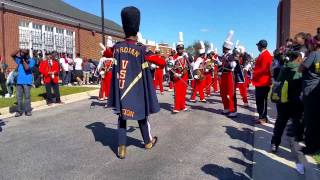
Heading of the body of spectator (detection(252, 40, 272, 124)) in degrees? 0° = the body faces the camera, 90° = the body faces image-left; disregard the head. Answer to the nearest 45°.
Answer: approximately 90°

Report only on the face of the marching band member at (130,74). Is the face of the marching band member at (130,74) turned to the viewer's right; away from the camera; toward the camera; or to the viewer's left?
away from the camera

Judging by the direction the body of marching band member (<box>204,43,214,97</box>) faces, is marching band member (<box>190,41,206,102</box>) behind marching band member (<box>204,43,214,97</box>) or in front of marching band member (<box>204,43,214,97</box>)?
in front

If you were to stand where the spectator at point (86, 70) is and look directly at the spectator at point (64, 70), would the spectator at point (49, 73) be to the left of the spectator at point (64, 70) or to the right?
left

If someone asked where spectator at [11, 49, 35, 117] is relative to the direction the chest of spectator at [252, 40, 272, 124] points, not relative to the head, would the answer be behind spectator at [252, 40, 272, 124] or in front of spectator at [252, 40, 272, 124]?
in front

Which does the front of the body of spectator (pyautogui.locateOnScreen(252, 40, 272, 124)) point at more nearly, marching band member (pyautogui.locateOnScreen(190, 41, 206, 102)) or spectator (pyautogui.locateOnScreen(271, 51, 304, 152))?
the marching band member

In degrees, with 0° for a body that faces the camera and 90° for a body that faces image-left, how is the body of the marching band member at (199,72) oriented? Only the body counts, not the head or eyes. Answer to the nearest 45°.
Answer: approximately 45°

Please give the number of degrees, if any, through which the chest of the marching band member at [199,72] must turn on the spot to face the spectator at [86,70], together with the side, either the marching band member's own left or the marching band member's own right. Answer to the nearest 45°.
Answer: approximately 90° to the marching band member's own right

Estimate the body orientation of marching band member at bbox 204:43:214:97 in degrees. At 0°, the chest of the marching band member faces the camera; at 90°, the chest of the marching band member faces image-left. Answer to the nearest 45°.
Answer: approximately 45°

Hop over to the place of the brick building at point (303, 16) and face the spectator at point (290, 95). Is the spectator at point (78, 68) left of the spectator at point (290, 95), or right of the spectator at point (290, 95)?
right

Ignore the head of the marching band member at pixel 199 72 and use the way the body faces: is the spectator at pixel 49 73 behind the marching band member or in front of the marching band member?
in front
